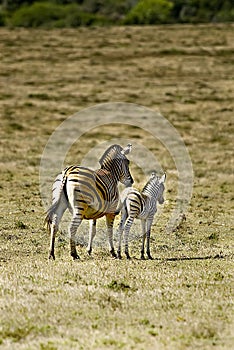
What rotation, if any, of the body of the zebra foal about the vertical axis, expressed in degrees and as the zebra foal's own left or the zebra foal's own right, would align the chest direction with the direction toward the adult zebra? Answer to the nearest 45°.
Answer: approximately 180°

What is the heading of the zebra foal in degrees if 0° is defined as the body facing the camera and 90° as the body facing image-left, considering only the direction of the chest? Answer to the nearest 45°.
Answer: approximately 225°

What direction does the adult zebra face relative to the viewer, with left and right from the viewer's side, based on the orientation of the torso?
facing away from the viewer and to the right of the viewer

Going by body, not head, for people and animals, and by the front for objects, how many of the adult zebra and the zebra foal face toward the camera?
0

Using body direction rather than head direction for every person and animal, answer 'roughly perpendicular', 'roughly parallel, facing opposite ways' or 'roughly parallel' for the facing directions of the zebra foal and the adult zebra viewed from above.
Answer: roughly parallel
